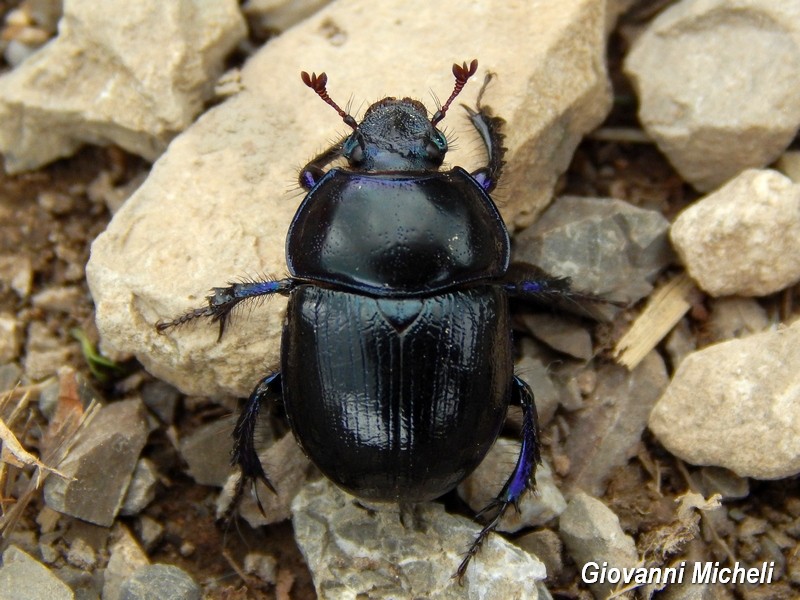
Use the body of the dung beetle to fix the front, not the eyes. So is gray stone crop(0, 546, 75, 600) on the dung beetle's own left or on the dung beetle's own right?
on the dung beetle's own left

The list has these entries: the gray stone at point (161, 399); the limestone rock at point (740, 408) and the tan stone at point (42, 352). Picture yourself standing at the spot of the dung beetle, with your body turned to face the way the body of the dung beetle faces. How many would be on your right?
1

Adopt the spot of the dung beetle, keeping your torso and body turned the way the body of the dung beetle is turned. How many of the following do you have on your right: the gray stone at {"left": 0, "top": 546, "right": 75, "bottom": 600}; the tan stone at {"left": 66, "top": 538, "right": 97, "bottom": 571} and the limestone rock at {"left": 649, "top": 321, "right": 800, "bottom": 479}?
1

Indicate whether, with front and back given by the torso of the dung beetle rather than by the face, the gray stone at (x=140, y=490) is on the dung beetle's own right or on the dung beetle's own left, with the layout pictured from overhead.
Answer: on the dung beetle's own left

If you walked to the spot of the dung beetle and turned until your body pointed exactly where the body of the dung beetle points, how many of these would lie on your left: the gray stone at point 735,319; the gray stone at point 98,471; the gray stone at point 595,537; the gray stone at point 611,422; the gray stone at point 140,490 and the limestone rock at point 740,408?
2

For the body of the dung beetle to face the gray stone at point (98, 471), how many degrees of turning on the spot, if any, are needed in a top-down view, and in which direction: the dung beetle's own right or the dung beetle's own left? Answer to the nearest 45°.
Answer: approximately 90° to the dung beetle's own left

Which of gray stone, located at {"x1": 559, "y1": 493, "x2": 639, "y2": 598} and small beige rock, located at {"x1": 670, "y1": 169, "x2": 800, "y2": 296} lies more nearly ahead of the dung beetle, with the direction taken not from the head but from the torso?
the small beige rock

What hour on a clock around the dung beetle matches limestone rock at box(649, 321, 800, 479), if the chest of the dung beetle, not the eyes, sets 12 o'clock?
The limestone rock is roughly at 3 o'clock from the dung beetle.

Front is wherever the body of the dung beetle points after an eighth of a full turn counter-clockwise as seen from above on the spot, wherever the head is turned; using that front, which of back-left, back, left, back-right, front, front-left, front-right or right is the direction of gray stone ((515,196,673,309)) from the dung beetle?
right

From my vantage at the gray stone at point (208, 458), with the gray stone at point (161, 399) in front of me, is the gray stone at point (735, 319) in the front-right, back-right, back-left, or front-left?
back-right

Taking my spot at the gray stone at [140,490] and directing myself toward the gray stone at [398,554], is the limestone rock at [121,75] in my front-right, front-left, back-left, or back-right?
back-left

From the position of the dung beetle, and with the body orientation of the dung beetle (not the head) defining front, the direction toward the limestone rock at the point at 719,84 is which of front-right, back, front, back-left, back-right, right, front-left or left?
front-right

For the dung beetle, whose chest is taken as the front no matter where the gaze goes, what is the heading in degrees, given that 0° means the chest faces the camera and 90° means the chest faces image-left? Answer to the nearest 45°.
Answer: approximately 180°

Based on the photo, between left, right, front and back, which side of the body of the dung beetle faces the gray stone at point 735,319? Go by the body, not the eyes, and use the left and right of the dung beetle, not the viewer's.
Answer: right

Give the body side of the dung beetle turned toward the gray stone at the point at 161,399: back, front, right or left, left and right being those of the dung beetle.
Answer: left

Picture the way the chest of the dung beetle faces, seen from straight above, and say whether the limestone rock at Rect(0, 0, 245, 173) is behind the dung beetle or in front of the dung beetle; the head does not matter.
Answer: in front

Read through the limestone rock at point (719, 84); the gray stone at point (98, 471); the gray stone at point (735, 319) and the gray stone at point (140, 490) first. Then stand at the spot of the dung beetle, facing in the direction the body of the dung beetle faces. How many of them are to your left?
2

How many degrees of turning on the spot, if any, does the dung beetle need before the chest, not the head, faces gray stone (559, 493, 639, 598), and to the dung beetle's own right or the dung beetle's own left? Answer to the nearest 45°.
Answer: approximately 135° to the dung beetle's own right
